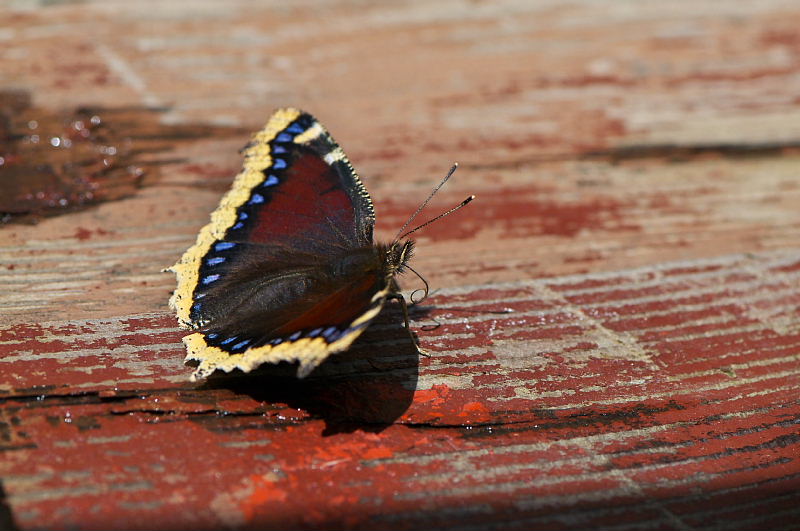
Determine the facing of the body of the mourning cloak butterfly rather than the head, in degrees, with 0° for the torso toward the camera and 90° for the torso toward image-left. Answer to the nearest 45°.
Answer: approximately 270°
